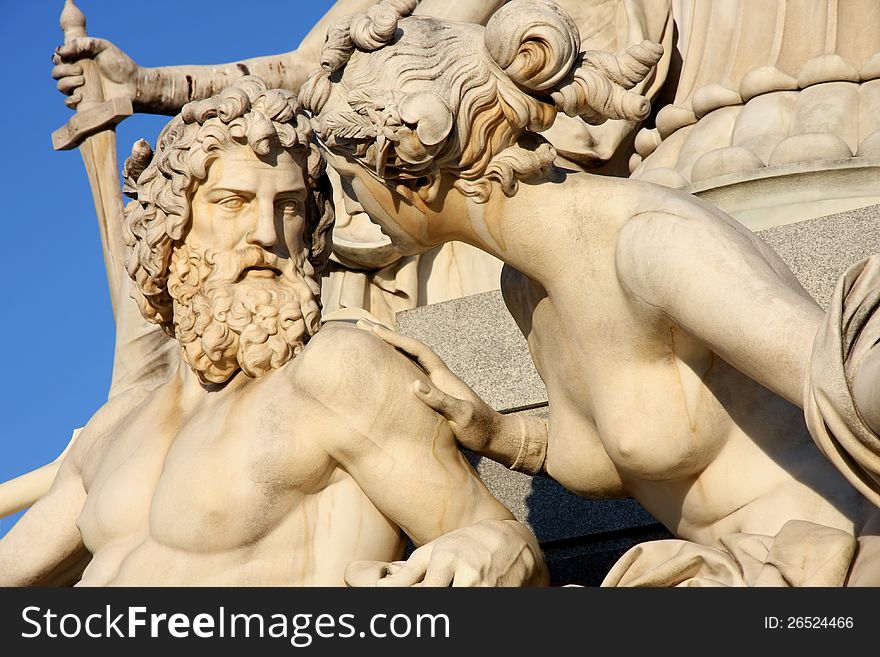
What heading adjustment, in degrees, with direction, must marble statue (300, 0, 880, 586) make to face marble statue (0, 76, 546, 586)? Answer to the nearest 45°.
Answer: approximately 45° to its right

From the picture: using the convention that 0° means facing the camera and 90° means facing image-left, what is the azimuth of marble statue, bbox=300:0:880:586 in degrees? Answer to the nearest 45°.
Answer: approximately 45°

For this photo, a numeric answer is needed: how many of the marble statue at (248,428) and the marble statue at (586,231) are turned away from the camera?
0

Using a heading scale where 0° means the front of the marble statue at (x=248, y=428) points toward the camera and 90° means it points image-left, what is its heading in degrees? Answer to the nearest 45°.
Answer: approximately 45°
